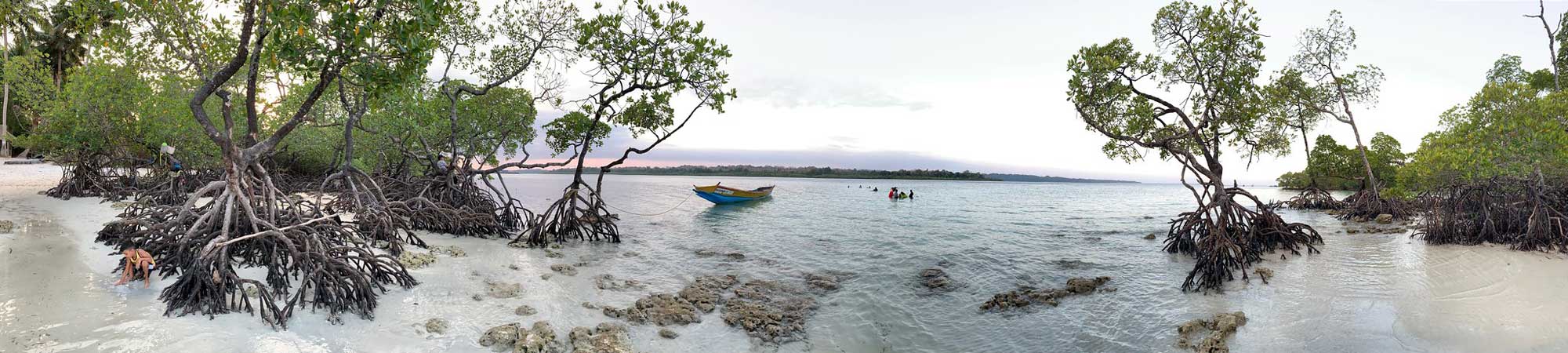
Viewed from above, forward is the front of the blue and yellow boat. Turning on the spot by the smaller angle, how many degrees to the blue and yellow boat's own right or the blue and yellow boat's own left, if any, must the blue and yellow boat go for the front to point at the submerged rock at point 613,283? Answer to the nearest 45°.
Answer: approximately 90° to the blue and yellow boat's own left

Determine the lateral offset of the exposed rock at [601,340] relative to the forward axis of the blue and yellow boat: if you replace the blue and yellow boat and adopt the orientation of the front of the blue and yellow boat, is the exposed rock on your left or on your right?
on your left

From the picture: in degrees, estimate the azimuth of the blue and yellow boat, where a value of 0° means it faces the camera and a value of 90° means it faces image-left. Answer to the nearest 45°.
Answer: approximately 90°

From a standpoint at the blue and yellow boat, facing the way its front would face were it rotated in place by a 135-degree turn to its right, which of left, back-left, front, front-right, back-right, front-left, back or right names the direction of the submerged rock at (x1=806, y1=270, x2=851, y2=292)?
back-right

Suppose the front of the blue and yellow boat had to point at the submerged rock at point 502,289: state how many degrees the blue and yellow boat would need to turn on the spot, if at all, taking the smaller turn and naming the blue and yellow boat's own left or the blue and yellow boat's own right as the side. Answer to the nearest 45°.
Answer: approximately 90° to the blue and yellow boat's own left

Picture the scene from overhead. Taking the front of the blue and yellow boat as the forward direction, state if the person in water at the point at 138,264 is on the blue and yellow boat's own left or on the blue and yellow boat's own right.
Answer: on the blue and yellow boat's own left

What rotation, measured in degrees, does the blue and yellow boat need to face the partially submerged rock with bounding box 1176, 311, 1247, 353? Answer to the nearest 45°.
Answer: approximately 90° to its left

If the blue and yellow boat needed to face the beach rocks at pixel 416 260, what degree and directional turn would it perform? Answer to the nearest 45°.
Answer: approximately 90° to its left

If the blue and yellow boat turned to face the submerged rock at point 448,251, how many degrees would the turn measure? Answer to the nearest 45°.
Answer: approximately 90° to its left

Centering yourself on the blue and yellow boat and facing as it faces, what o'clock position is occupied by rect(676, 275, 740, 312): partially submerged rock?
The partially submerged rock is roughly at 9 o'clock from the blue and yellow boat.
